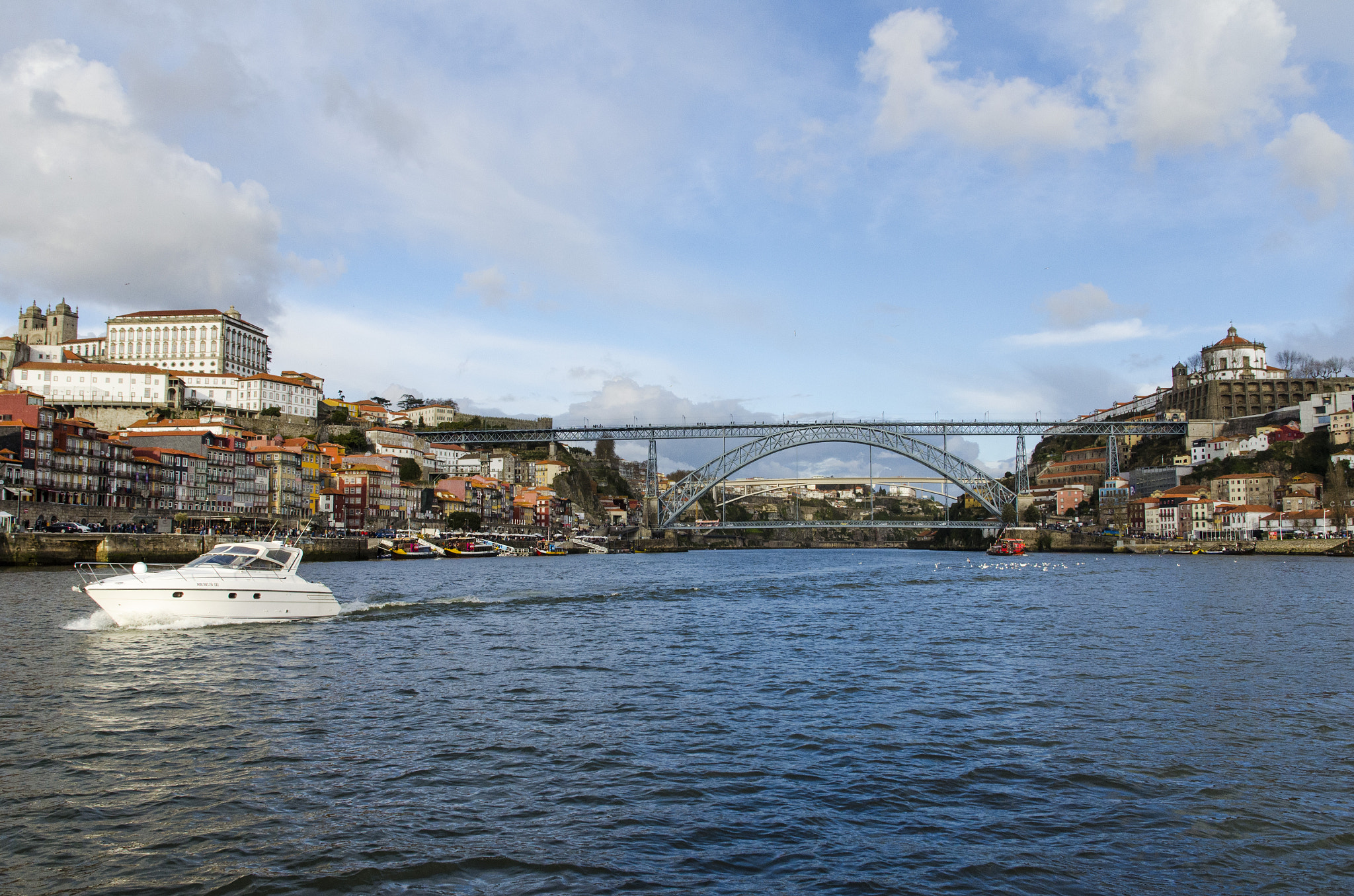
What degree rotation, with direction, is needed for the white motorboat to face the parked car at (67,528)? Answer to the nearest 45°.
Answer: approximately 90° to its right

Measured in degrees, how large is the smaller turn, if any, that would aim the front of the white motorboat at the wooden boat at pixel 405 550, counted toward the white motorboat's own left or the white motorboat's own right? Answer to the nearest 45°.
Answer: approximately 90° to the white motorboat's own right

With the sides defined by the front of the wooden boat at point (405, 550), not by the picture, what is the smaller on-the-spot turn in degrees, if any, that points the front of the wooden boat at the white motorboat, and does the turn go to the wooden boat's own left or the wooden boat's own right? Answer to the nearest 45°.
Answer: approximately 90° to the wooden boat's own left

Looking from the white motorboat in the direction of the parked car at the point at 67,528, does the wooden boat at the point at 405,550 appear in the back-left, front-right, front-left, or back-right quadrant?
front-right

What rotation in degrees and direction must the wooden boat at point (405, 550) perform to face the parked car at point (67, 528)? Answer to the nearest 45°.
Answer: approximately 45° to its left

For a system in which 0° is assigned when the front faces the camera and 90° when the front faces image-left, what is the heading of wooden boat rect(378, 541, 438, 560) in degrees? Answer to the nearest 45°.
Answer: approximately 90°

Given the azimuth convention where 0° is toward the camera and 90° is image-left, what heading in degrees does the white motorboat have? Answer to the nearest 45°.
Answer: approximately 90°
